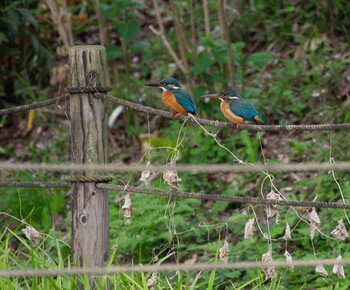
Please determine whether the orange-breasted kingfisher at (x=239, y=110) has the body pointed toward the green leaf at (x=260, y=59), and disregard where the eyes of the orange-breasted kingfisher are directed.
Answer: no

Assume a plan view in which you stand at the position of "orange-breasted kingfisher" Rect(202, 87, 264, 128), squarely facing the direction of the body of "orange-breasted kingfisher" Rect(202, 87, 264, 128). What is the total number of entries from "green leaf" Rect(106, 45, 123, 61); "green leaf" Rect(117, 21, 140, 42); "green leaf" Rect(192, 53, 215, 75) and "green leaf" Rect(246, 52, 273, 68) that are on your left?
0

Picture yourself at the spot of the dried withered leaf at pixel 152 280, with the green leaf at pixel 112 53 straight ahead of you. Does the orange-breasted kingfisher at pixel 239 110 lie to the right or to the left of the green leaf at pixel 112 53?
right

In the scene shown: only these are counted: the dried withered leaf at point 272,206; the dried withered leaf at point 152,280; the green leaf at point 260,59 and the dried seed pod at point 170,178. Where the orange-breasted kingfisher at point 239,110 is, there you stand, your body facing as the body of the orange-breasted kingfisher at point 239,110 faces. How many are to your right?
1

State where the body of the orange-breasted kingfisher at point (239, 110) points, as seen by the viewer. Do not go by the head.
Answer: to the viewer's left

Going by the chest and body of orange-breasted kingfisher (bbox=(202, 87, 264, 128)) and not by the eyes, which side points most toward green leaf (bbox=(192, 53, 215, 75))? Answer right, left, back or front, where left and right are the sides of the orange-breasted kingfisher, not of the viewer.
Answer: right

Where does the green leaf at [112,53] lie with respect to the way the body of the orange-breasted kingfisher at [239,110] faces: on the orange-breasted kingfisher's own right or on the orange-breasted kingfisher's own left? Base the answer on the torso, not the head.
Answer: on the orange-breasted kingfisher's own right

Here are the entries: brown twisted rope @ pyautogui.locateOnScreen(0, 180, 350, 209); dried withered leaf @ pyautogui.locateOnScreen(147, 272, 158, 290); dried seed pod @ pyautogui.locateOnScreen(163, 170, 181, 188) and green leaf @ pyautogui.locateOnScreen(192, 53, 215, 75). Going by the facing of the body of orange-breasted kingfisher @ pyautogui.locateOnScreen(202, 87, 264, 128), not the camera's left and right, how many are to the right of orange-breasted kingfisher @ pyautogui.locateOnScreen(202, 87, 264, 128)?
1

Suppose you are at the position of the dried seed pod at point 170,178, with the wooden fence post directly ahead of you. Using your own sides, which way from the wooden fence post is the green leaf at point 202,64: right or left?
right

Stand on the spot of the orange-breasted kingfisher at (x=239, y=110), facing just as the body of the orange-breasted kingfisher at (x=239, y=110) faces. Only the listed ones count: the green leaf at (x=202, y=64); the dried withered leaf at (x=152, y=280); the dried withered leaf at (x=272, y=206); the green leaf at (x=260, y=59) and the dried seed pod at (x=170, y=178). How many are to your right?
2
